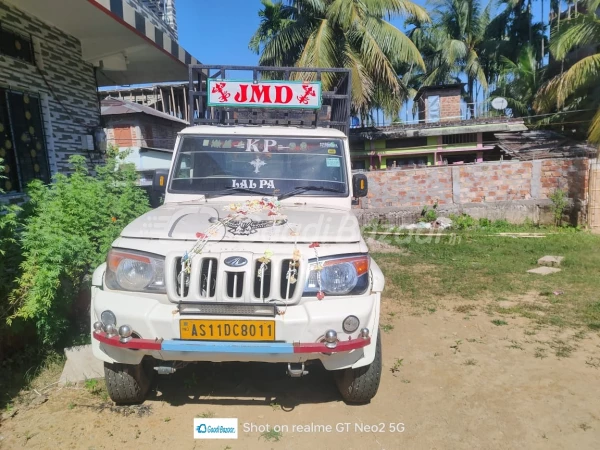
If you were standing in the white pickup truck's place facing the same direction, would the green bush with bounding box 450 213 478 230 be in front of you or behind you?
behind

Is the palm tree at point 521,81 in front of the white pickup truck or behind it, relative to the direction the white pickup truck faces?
behind

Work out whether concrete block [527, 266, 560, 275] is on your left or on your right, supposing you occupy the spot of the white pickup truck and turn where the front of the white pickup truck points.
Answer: on your left

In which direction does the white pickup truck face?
toward the camera

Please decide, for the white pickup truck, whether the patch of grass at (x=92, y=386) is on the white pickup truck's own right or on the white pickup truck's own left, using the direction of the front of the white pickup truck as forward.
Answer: on the white pickup truck's own right

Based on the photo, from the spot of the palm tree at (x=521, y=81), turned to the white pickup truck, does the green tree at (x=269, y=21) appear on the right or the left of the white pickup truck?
right

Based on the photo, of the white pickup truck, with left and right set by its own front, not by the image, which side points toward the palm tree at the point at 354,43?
back

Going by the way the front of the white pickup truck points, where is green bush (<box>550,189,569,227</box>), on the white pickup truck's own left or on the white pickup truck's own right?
on the white pickup truck's own left

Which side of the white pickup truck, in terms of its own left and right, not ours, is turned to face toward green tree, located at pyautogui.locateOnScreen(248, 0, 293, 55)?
back

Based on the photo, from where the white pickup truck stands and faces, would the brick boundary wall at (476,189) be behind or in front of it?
behind

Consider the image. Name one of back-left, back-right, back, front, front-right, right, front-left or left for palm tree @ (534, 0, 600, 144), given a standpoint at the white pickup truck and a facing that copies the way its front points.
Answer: back-left
